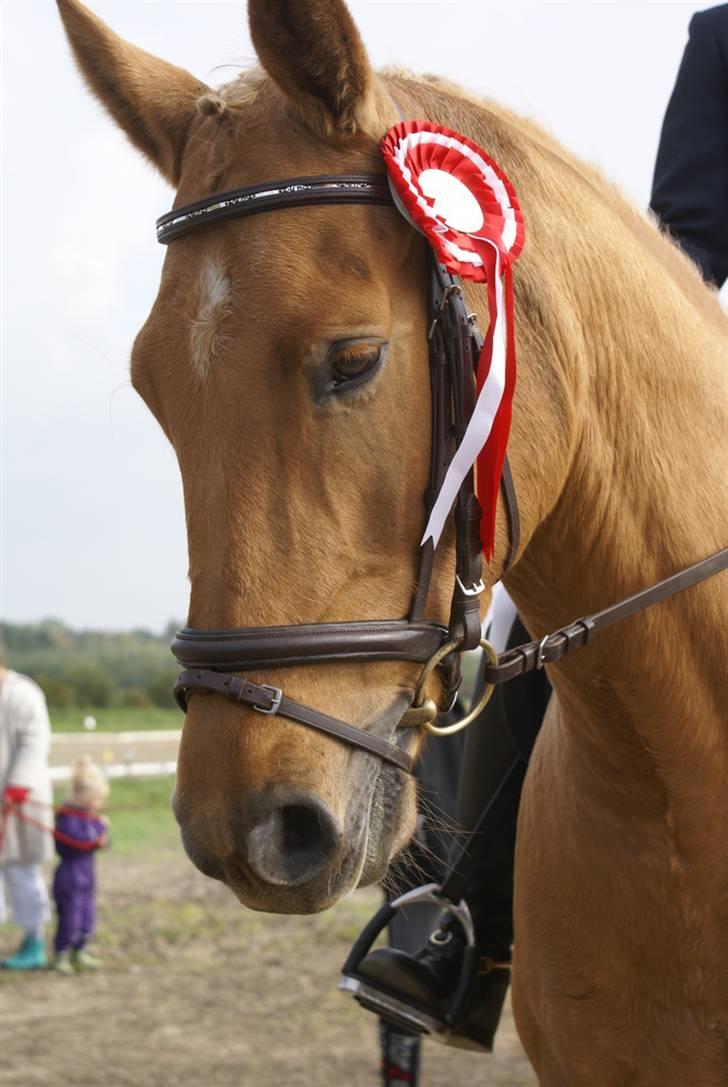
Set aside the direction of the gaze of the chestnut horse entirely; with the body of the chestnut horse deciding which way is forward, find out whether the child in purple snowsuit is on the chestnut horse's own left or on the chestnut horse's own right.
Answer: on the chestnut horse's own right

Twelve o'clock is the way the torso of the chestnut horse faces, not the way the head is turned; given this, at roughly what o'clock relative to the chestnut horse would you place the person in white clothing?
The person in white clothing is roughly at 4 o'clock from the chestnut horse.

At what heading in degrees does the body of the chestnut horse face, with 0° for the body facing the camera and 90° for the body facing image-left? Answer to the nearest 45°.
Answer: approximately 45°

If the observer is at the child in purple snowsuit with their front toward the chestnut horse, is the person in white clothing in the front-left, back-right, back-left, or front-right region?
back-right
